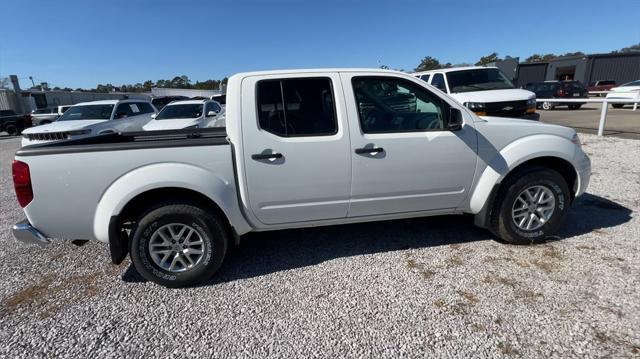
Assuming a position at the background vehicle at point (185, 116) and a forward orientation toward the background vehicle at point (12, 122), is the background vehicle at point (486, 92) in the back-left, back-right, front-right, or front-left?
back-right

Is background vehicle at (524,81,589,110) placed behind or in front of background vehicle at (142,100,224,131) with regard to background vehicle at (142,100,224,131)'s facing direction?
behind

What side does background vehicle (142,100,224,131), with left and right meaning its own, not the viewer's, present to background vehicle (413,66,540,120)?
left

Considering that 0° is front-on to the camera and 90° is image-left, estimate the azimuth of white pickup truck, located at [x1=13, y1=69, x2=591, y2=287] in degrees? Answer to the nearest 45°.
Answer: approximately 270°

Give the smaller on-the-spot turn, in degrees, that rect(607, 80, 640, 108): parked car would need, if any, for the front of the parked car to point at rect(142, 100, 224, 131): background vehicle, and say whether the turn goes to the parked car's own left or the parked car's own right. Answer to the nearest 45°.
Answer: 0° — it already faces it

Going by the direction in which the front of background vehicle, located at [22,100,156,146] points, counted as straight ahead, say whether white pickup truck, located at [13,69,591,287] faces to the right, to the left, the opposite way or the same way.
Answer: to the left

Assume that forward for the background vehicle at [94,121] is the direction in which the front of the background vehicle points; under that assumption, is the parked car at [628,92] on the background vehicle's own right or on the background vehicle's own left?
on the background vehicle's own left

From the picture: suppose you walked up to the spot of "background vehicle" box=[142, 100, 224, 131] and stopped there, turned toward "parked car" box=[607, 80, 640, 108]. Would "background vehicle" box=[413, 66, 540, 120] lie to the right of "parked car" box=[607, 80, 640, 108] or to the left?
right

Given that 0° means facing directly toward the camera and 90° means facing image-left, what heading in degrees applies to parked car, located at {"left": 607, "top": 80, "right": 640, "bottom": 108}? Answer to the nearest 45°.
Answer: approximately 45°
